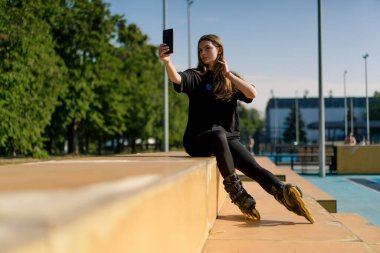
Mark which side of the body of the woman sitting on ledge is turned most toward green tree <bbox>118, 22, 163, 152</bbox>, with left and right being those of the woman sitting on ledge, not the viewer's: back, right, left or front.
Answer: back

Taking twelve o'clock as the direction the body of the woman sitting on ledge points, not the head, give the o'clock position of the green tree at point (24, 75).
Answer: The green tree is roughly at 5 o'clock from the woman sitting on ledge.

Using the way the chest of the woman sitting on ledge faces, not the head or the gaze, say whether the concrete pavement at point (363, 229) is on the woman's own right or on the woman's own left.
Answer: on the woman's own left

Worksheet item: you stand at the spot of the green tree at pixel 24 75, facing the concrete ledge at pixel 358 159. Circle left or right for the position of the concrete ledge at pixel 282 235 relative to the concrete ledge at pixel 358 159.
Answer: right

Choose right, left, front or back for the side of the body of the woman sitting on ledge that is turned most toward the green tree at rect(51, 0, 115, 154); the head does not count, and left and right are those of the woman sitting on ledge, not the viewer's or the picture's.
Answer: back

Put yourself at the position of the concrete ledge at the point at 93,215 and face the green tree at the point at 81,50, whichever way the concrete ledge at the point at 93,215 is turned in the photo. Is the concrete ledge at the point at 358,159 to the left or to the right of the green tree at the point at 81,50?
right

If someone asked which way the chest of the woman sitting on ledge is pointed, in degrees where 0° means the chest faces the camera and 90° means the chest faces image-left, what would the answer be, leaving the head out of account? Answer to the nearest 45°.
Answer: approximately 0°
